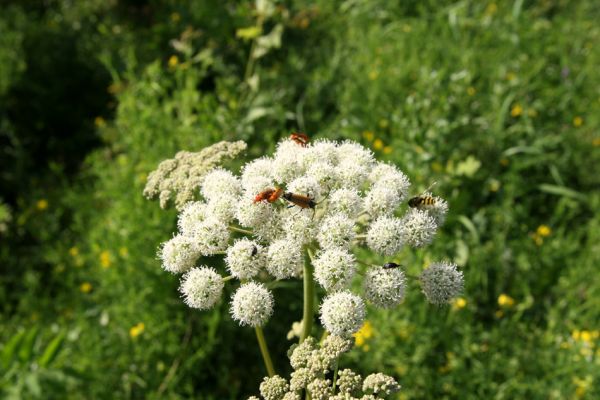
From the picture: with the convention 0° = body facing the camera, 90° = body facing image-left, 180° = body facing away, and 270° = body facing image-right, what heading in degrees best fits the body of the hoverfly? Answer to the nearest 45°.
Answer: approximately 90°

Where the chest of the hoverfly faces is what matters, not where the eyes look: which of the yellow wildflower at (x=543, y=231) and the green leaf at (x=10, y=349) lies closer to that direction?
the green leaf
